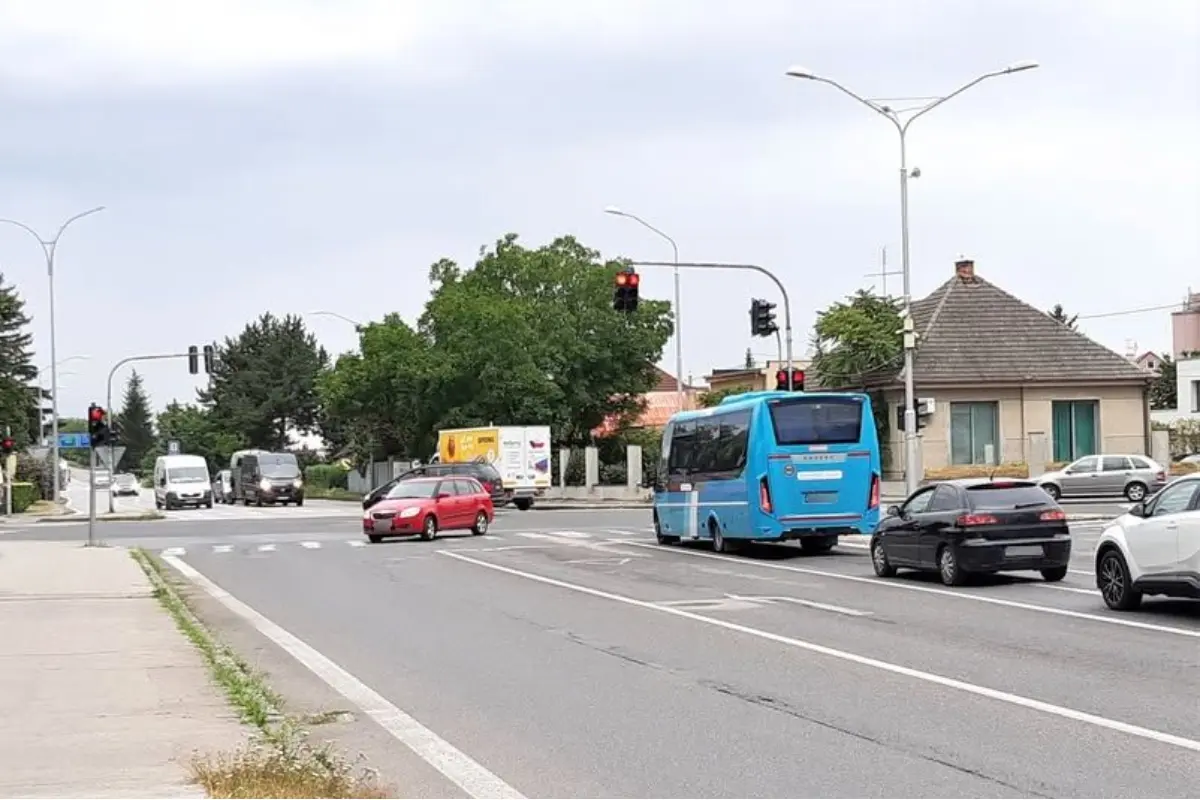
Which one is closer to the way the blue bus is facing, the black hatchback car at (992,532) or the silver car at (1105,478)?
the silver car

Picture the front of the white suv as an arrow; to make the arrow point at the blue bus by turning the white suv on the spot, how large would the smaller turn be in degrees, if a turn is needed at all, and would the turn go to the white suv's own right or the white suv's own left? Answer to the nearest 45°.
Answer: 0° — it already faces it

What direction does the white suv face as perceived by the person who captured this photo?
facing away from the viewer and to the left of the viewer

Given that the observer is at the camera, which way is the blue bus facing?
facing away from the viewer and to the left of the viewer

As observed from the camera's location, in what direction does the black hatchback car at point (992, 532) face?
facing away from the viewer and to the left of the viewer

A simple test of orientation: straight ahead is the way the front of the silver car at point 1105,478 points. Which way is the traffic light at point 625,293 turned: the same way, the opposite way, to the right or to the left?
to the left

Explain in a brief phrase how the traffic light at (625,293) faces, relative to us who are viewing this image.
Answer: facing the viewer

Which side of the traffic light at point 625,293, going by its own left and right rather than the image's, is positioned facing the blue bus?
front

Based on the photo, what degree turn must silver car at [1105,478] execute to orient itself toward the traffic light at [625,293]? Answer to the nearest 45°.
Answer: approximately 45° to its left

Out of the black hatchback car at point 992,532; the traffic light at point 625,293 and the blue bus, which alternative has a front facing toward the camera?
the traffic light

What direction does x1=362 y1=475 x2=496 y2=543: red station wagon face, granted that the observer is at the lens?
facing the viewer and to the left of the viewer
